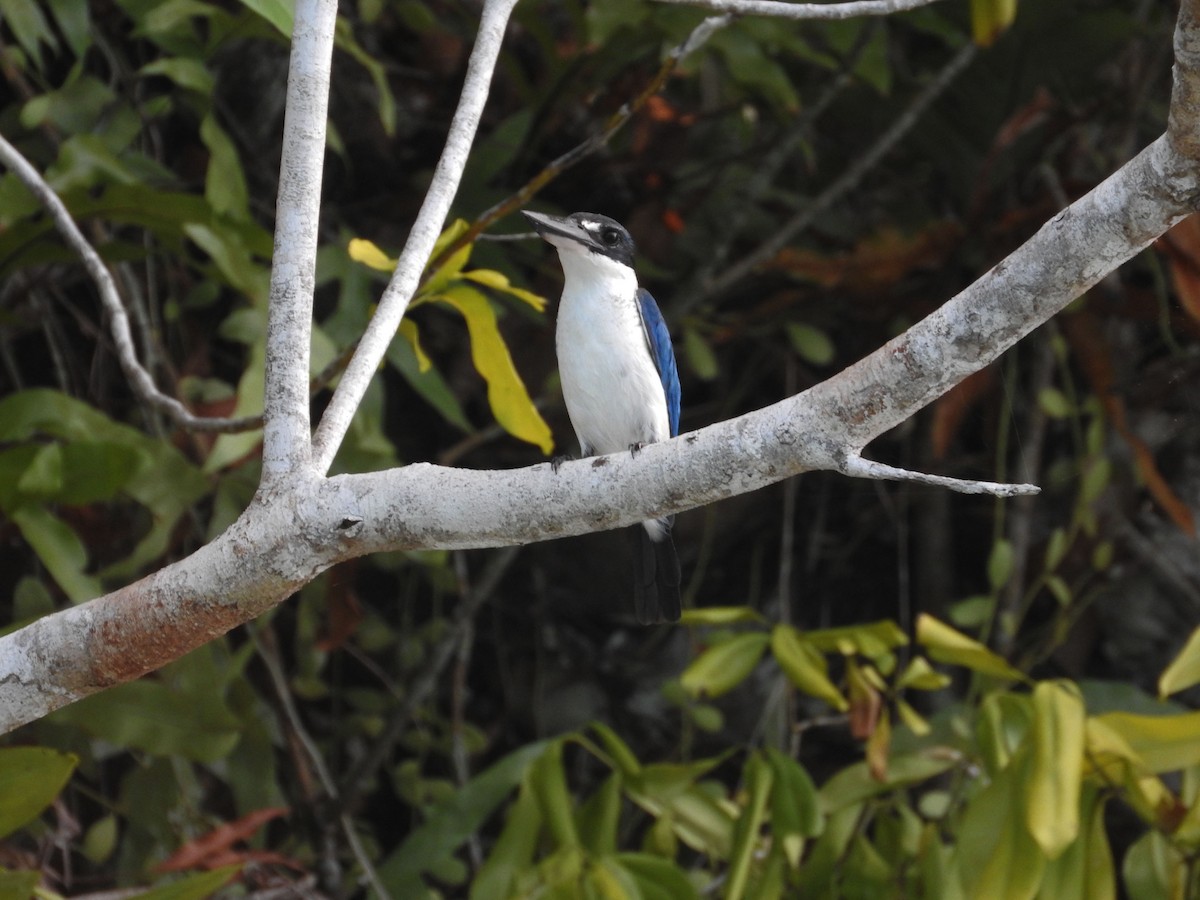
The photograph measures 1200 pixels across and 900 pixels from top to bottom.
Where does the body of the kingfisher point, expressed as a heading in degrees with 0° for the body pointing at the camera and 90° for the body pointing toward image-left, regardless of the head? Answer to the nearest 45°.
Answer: approximately 45°

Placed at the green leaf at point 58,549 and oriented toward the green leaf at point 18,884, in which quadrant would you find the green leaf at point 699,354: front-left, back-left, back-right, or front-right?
back-left

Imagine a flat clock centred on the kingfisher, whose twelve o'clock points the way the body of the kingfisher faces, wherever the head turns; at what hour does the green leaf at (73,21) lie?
The green leaf is roughly at 4 o'clock from the kingfisher.

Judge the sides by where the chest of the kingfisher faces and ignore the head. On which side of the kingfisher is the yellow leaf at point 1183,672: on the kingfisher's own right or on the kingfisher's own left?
on the kingfisher's own left

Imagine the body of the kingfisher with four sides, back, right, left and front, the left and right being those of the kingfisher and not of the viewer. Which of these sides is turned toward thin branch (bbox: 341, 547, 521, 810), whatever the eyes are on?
right

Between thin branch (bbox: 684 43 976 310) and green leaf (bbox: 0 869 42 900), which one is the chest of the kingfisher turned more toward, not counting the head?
the green leaf
